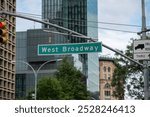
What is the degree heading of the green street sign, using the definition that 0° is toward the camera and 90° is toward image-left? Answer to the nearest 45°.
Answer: approximately 0°

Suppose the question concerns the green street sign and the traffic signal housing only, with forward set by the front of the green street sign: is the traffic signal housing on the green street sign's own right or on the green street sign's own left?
on the green street sign's own right
